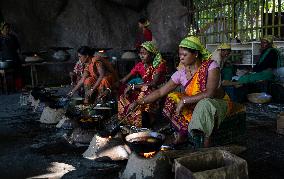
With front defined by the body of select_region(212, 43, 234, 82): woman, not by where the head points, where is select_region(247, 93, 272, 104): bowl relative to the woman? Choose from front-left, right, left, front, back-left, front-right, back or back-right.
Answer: front

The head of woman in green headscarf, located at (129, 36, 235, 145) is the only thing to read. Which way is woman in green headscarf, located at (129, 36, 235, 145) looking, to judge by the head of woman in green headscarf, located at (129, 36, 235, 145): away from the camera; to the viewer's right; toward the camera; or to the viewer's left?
to the viewer's left

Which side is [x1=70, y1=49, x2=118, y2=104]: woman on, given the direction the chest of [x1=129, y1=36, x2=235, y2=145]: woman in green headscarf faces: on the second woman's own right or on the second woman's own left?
on the second woman's own right

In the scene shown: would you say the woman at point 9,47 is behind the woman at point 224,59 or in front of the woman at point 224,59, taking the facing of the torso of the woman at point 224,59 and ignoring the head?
behind

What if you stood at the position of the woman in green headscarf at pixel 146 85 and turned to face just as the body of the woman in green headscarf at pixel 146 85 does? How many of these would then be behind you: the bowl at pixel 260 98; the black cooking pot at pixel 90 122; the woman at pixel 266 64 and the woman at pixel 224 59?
3

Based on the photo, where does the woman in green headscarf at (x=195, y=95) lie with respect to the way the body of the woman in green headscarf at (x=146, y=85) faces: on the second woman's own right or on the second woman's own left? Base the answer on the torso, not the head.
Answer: on the second woman's own left

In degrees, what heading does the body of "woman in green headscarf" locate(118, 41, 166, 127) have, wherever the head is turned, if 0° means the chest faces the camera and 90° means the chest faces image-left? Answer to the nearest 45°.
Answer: approximately 45°

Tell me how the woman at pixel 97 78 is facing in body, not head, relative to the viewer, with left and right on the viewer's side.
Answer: facing the viewer and to the left of the viewer

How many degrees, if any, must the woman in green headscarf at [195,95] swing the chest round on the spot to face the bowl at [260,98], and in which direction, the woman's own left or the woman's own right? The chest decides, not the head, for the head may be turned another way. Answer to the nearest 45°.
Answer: approximately 180°
